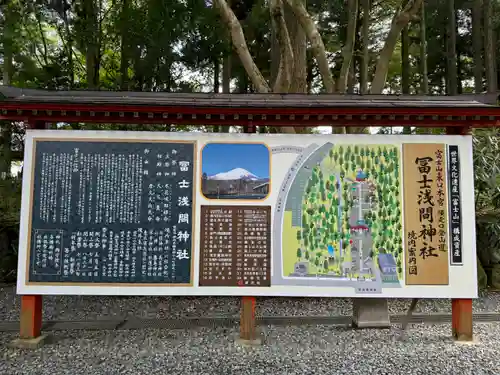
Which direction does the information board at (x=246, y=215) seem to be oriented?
toward the camera
